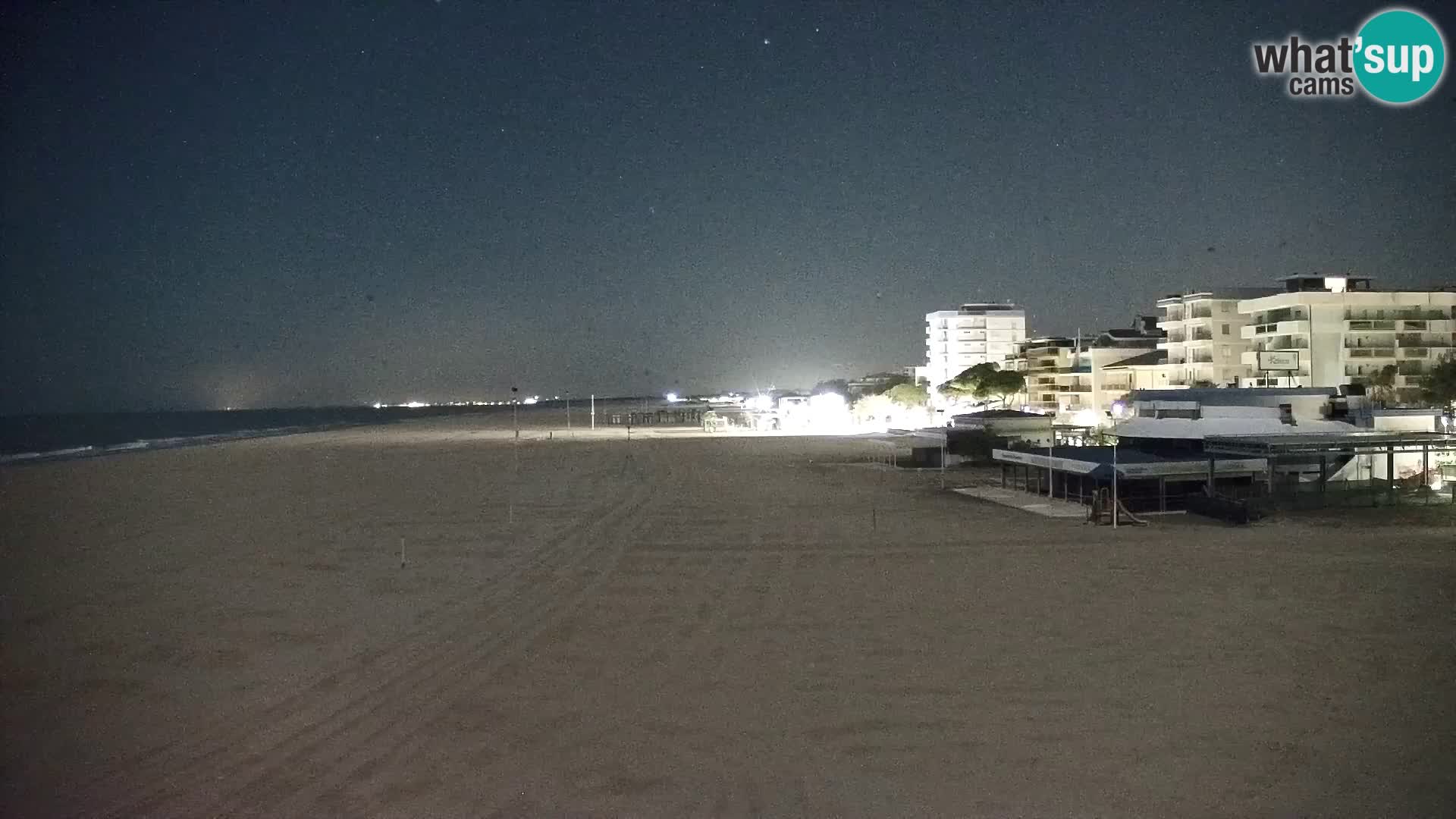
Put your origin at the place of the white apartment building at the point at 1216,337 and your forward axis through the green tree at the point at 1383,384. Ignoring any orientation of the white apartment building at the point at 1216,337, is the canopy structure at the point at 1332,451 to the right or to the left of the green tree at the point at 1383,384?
right

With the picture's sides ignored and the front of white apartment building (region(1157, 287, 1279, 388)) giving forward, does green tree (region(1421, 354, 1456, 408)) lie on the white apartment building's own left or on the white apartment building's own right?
on the white apartment building's own left

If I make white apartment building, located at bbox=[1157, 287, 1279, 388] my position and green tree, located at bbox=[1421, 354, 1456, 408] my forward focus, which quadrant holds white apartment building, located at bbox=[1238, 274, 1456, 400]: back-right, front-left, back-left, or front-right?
front-left

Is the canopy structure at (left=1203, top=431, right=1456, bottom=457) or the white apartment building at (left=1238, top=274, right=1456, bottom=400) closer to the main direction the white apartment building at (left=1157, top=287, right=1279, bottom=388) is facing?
the canopy structure

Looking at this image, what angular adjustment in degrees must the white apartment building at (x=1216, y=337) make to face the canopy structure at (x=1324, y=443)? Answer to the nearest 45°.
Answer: approximately 45° to its left

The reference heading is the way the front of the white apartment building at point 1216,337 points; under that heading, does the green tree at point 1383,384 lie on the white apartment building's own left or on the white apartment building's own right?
on the white apartment building's own left

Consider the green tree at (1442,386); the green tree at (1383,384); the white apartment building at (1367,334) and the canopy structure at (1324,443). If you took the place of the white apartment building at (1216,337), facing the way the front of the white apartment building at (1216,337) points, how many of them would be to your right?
0

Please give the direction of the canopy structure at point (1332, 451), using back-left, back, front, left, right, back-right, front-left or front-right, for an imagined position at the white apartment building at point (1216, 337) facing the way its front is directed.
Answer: front-left

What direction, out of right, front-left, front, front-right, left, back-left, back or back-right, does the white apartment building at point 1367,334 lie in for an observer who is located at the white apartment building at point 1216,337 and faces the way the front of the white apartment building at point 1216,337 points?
left

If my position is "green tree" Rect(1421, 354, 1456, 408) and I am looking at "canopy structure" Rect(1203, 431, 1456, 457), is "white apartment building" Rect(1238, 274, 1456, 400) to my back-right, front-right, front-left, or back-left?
back-right

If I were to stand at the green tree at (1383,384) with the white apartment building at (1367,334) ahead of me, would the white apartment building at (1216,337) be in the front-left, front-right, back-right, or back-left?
front-left

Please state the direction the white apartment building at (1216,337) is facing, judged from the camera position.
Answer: facing the viewer and to the left of the viewer

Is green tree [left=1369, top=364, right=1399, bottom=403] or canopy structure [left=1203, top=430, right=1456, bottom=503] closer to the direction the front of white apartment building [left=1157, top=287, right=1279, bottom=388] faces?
the canopy structure
